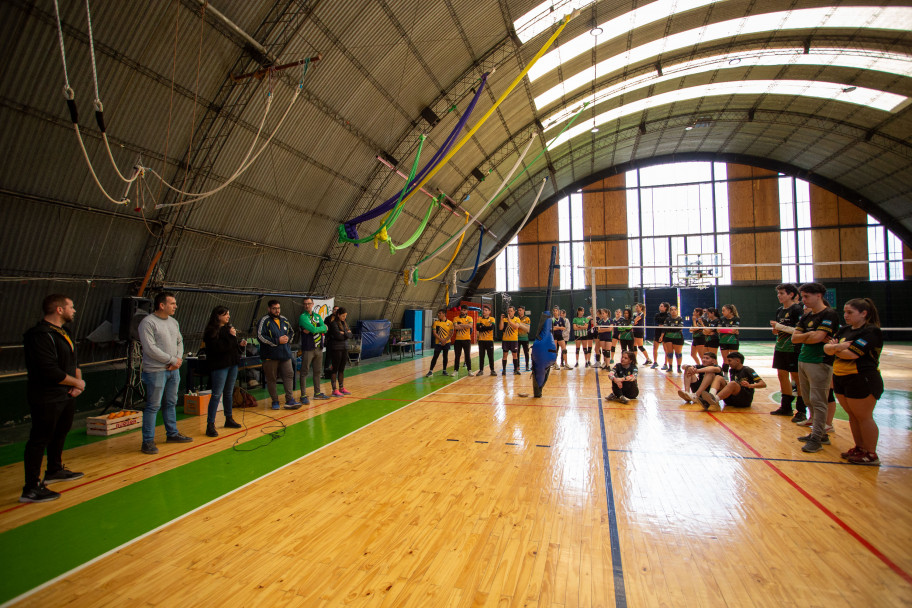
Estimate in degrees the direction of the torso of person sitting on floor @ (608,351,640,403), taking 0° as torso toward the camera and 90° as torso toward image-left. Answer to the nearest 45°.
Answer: approximately 45°

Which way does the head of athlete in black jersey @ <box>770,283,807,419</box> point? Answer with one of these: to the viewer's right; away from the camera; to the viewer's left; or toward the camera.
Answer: to the viewer's left

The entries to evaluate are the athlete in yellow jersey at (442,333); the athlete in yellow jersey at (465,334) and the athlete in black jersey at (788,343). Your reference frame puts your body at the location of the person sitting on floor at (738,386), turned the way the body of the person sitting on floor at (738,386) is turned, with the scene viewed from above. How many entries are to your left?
1

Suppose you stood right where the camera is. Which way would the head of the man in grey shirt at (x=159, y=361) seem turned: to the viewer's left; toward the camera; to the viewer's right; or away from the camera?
to the viewer's right

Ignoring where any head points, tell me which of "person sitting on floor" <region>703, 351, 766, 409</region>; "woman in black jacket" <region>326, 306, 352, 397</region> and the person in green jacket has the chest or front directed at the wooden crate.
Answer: the person sitting on floor

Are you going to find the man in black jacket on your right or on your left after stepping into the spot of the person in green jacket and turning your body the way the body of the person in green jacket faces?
on your right

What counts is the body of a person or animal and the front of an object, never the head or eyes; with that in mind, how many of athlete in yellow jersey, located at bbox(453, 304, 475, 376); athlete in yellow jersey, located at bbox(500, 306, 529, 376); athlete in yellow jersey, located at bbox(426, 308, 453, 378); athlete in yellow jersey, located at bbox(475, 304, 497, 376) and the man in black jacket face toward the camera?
4

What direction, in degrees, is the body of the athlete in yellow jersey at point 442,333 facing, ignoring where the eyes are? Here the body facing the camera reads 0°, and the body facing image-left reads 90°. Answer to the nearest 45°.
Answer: approximately 0°

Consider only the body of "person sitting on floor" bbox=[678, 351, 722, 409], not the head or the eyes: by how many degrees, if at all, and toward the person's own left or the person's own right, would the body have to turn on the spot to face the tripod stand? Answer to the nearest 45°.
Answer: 0° — they already face it

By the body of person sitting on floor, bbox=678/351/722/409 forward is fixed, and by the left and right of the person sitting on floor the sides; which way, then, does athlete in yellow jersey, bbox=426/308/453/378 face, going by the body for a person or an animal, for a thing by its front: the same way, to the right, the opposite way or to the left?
to the left

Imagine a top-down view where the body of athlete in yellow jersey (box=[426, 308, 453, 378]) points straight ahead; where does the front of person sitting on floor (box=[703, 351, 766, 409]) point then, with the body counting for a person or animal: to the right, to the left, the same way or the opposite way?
to the right

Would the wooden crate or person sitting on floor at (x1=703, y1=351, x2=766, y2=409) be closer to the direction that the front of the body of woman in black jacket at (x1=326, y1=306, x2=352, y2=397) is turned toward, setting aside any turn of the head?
the person sitting on floor

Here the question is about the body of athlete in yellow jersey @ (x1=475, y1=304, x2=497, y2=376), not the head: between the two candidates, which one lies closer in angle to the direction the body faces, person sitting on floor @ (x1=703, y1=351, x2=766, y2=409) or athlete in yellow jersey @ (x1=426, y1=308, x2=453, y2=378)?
the person sitting on floor

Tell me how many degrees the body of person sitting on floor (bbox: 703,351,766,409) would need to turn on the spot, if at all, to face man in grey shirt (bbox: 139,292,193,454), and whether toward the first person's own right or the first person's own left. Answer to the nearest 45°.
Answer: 0° — they already face them

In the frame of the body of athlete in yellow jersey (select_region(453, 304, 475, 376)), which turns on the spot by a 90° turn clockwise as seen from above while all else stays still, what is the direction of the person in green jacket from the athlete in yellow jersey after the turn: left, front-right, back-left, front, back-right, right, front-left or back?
front-left

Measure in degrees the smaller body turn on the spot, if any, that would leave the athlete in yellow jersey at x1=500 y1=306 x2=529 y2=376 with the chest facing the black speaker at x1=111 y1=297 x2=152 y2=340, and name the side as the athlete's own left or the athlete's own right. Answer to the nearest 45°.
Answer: approximately 45° to the athlete's own right

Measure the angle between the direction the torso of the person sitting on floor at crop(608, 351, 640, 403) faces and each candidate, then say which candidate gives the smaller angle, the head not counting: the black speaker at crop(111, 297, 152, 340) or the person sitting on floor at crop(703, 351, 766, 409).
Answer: the black speaker
